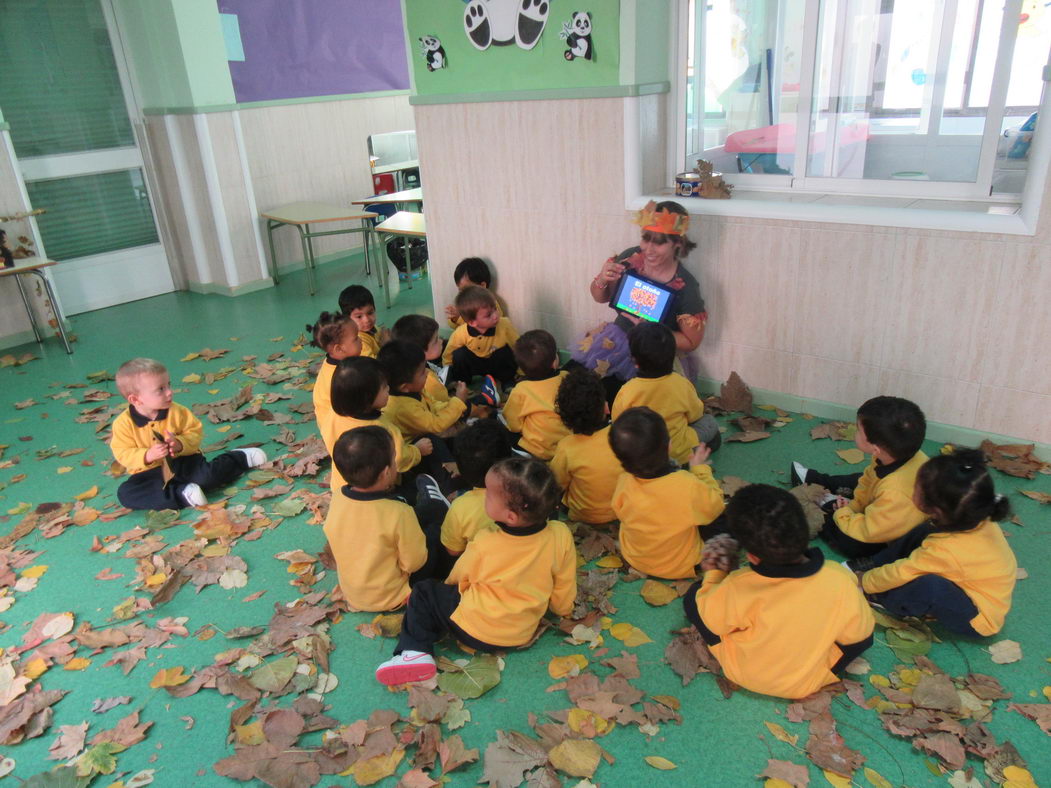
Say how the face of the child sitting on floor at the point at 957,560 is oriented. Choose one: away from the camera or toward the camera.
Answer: away from the camera

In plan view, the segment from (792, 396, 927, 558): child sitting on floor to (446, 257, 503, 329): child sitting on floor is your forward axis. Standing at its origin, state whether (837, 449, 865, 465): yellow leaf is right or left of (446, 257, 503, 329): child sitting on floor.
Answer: right

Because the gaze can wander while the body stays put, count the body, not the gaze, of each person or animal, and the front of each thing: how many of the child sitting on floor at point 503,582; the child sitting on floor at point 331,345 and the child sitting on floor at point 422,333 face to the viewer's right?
2

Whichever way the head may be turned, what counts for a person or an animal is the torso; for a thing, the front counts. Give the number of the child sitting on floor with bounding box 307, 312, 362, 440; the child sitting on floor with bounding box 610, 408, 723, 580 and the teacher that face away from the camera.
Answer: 1

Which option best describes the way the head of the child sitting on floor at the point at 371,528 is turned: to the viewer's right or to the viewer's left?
to the viewer's right

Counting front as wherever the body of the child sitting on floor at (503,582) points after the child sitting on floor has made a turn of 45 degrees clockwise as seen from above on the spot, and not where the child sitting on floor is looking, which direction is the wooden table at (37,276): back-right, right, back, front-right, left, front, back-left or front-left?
front-left

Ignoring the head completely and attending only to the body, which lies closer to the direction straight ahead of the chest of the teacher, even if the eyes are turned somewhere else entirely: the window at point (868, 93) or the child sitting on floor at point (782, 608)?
the child sitting on floor

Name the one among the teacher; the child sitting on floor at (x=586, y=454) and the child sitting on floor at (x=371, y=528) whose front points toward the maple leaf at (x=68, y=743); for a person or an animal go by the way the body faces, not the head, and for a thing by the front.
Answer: the teacher

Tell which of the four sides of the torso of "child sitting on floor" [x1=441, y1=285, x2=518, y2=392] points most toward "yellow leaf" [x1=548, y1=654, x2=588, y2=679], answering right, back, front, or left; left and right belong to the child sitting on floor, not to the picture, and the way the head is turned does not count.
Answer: front

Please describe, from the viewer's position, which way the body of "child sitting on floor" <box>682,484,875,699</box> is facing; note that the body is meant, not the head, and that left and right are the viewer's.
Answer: facing away from the viewer

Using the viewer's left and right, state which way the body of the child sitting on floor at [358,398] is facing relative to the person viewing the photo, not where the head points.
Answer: facing away from the viewer and to the right of the viewer

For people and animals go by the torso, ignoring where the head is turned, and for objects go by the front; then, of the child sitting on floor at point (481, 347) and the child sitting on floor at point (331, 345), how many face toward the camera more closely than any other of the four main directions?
1

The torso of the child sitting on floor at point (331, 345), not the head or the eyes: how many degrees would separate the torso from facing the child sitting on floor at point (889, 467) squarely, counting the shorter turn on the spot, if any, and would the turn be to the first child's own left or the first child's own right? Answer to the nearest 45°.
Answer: approximately 45° to the first child's own right

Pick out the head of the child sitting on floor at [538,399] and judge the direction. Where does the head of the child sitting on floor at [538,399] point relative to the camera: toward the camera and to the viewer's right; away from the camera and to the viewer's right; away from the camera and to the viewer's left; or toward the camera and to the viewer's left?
away from the camera and to the viewer's right

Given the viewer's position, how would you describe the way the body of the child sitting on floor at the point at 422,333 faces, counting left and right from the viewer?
facing to the right of the viewer

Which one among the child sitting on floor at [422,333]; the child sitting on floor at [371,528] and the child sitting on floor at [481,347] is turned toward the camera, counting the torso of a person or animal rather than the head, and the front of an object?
the child sitting on floor at [481,347]

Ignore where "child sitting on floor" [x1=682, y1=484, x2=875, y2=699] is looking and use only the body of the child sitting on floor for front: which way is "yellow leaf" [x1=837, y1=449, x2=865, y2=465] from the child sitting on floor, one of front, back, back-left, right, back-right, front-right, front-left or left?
front

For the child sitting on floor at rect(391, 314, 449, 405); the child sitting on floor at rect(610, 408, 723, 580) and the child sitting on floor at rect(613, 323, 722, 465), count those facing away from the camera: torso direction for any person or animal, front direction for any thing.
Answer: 2

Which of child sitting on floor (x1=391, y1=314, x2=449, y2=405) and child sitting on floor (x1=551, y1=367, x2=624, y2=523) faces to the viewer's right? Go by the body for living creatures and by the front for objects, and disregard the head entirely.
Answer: child sitting on floor (x1=391, y1=314, x2=449, y2=405)
